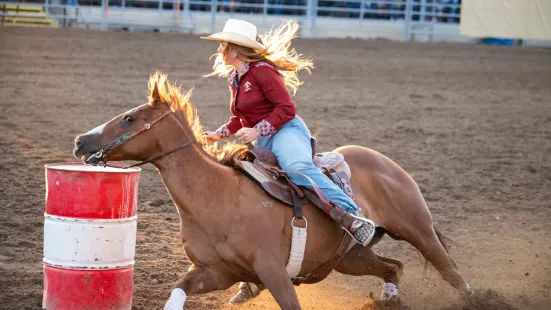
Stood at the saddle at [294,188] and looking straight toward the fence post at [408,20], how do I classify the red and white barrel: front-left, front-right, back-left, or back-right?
back-left

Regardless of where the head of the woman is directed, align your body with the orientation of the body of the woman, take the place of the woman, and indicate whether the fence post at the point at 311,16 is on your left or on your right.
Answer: on your right

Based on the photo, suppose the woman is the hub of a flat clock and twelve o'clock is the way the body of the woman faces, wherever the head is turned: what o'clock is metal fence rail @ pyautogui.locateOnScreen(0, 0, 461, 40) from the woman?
The metal fence rail is roughly at 3 o'clock from the woman.

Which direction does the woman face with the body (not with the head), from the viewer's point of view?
to the viewer's left

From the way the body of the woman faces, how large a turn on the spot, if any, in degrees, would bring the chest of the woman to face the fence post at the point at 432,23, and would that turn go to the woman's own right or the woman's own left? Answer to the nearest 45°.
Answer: approximately 90° to the woman's own right

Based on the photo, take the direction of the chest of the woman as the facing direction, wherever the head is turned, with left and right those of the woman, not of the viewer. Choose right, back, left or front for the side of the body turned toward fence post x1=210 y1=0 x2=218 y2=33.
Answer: right

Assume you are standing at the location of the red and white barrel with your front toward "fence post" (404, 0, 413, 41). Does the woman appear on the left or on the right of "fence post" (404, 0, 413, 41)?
right

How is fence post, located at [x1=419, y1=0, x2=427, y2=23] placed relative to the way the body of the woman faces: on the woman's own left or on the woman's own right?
on the woman's own right

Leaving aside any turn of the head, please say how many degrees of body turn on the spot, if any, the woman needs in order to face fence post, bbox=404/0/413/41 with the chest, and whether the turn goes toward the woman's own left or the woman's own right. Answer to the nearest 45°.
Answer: approximately 90° to the woman's own right

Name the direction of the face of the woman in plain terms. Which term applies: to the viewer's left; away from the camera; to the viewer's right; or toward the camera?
to the viewer's left
